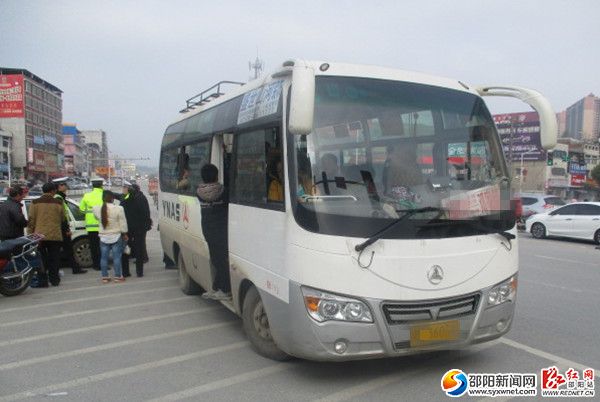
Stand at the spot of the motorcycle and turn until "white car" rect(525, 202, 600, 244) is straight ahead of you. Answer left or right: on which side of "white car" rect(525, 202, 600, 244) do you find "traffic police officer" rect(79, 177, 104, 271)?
left

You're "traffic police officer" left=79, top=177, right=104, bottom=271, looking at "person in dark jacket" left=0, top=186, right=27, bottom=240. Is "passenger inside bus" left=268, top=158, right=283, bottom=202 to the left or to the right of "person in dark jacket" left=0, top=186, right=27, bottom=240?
left

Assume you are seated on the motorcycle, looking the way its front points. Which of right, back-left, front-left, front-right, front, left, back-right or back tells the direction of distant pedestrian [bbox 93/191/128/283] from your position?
back

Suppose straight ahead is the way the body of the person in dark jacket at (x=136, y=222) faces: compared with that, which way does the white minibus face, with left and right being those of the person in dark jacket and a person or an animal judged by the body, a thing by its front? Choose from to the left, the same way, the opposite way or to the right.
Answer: to the left

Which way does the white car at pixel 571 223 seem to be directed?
to the viewer's left

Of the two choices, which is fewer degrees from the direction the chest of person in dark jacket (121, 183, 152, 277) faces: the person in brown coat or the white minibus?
the person in brown coat

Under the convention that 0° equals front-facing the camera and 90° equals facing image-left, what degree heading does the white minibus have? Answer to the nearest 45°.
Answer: approximately 315°

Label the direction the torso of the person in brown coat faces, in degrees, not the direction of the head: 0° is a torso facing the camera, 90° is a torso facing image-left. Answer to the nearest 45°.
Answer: approximately 180°

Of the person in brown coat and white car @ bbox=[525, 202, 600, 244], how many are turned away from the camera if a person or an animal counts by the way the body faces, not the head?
1

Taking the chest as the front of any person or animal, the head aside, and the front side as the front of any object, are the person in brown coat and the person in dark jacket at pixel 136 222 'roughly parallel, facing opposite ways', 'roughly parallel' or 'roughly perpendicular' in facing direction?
roughly perpendicular

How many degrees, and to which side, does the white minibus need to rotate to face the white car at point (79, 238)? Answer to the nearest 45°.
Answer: approximately 180°

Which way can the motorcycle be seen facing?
to the viewer's left
